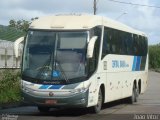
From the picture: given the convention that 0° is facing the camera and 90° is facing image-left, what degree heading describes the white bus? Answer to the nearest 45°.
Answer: approximately 45°
